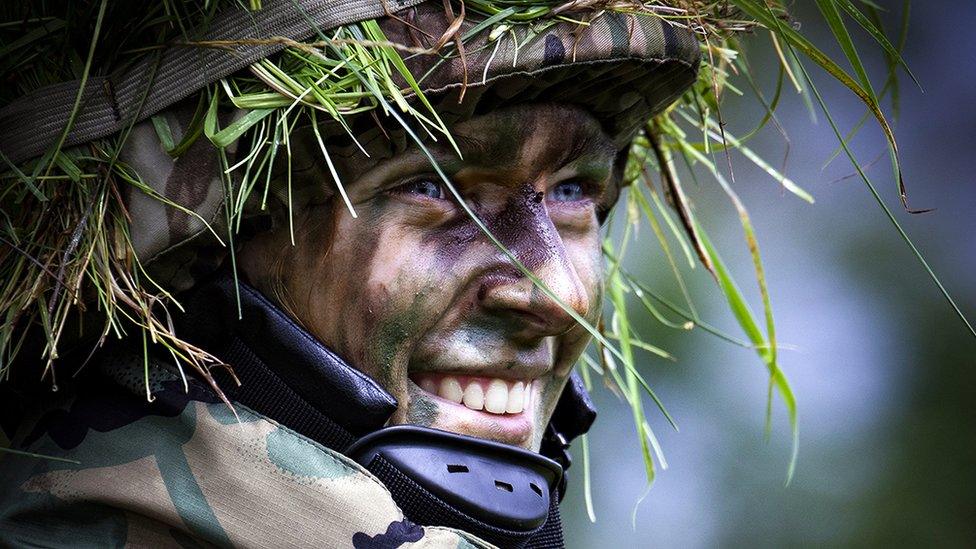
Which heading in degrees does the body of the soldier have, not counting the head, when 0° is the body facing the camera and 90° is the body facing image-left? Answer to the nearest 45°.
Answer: approximately 315°
